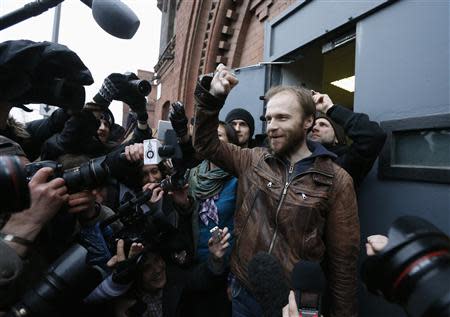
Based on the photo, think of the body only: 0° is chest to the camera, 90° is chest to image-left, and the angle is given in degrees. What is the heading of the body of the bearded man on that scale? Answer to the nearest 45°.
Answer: approximately 45°

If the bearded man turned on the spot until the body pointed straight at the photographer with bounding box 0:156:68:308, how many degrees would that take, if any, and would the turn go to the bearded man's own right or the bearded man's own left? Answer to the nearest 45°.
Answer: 0° — they already face them

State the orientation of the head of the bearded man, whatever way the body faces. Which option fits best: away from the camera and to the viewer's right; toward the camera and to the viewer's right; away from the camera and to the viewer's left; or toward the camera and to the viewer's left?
toward the camera and to the viewer's left

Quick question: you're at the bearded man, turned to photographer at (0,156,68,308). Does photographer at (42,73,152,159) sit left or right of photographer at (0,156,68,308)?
right

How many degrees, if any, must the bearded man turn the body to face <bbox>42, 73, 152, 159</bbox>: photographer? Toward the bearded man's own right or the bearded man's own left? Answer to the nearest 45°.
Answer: approximately 45° to the bearded man's own right
